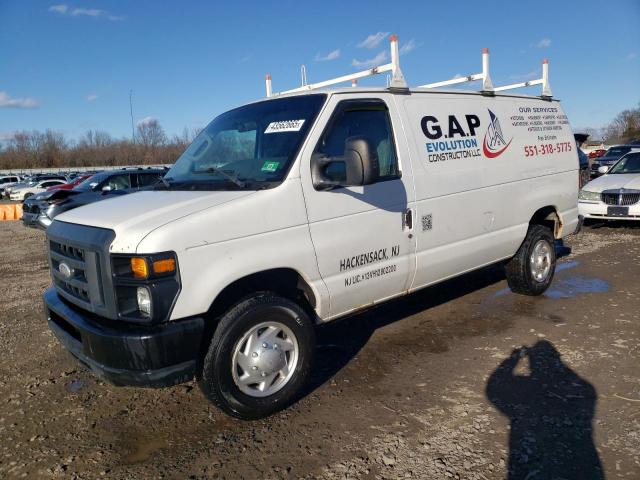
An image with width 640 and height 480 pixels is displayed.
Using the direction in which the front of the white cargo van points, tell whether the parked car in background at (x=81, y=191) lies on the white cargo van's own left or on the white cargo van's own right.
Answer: on the white cargo van's own right

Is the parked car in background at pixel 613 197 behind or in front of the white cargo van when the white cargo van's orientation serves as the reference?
behind

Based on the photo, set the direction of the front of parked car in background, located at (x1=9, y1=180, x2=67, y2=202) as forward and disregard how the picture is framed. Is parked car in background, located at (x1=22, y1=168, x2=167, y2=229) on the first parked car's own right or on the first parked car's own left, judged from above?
on the first parked car's own left

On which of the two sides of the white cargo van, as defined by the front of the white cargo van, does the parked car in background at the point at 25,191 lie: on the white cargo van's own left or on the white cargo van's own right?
on the white cargo van's own right

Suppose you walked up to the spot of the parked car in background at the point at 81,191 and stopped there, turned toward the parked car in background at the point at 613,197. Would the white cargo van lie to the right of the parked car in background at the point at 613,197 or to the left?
right
